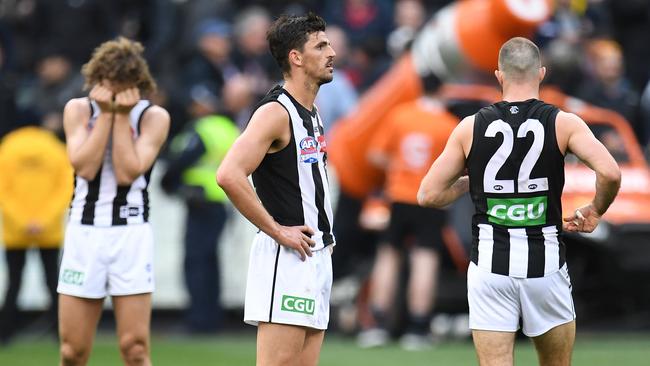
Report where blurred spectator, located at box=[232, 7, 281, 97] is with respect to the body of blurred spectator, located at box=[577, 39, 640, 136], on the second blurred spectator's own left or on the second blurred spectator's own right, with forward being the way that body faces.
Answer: on the second blurred spectator's own right

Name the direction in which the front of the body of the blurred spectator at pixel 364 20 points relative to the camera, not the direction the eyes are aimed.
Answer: toward the camera

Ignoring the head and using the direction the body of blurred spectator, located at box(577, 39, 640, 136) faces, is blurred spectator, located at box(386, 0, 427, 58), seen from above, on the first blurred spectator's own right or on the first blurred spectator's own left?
on the first blurred spectator's own right

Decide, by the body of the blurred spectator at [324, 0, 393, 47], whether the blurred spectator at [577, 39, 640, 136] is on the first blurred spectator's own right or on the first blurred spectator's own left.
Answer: on the first blurred spectator's own left

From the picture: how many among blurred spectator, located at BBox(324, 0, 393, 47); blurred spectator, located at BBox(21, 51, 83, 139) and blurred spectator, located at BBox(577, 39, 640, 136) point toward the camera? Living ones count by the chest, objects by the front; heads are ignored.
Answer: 3

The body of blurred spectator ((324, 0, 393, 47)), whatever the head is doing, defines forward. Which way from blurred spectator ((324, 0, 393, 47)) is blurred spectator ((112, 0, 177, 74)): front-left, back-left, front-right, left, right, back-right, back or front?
right

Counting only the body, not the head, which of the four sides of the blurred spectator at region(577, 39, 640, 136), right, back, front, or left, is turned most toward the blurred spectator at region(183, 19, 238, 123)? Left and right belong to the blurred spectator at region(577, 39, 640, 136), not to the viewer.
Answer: right

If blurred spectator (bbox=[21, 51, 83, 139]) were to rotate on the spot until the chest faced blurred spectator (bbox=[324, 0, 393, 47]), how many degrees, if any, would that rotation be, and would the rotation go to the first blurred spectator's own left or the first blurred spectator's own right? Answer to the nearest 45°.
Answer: approximately 90° to the first blurred spectator's own left

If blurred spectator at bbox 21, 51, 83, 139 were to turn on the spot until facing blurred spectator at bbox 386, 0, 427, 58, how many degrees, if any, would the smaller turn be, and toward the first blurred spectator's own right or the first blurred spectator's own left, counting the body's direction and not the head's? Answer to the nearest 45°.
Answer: approximately 90° to the first blurred spectator's own left

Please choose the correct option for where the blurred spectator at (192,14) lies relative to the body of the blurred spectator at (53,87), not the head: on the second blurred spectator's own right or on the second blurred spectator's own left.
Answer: on the second blurred spectator's own left
